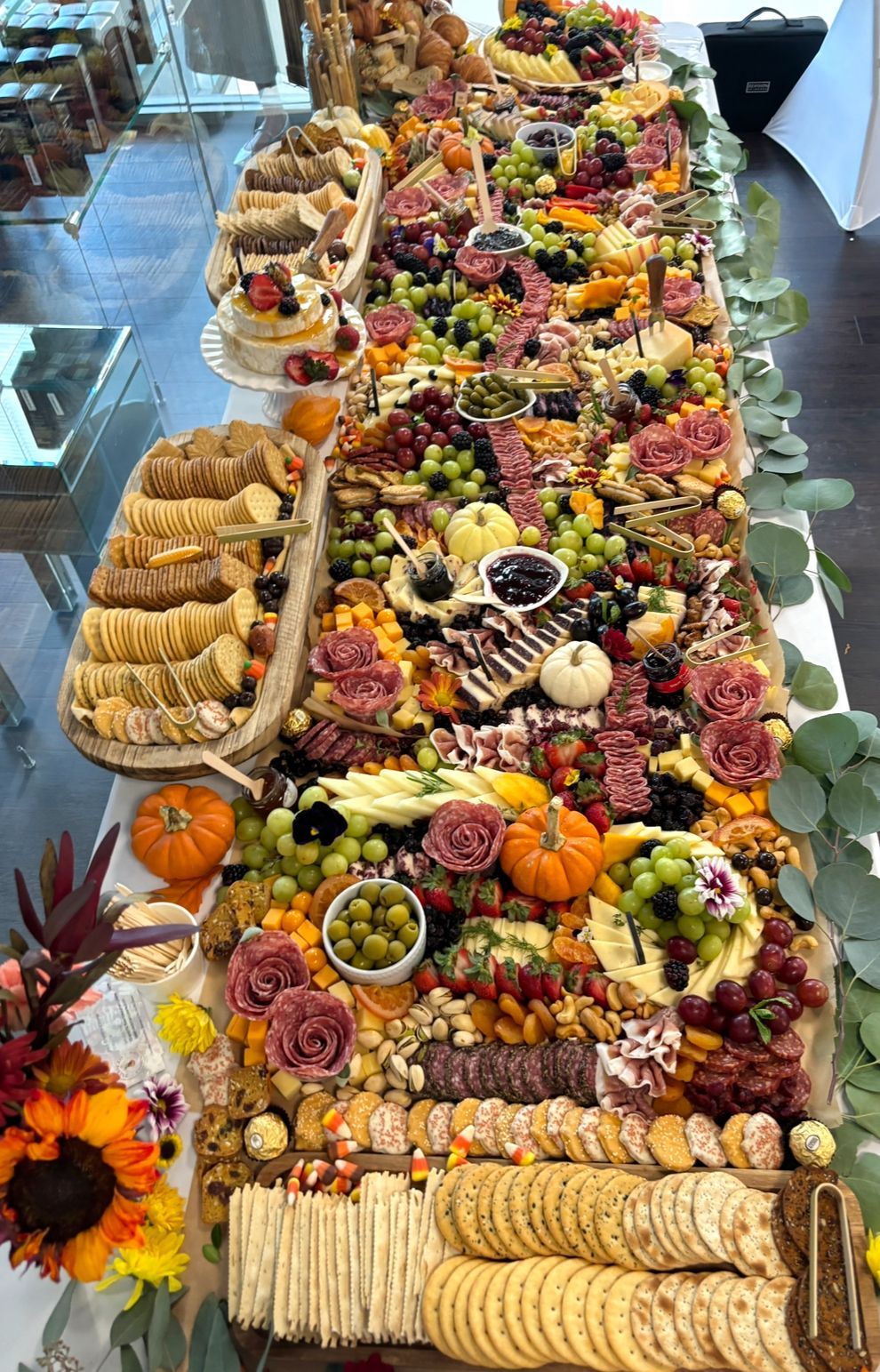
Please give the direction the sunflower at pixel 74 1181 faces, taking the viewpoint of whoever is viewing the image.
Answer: facing the viewer

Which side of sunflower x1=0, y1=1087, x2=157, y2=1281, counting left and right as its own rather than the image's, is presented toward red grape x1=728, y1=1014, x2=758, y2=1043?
left

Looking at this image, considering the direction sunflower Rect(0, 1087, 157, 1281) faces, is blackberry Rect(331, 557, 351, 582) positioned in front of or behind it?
behind

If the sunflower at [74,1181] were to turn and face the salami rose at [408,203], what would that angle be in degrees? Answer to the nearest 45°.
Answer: approximately 135° to its left

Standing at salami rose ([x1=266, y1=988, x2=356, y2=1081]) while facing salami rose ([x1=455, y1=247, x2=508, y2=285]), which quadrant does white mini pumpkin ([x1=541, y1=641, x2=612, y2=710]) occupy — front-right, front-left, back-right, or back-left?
front-right

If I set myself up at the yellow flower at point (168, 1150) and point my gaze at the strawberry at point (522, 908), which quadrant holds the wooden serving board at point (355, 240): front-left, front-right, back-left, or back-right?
front-left

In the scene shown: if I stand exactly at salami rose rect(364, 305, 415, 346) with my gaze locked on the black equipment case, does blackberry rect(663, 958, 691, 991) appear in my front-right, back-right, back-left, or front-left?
back-right
